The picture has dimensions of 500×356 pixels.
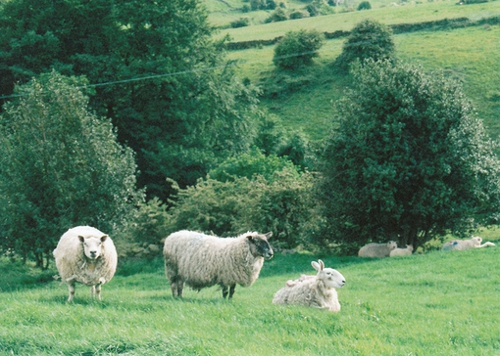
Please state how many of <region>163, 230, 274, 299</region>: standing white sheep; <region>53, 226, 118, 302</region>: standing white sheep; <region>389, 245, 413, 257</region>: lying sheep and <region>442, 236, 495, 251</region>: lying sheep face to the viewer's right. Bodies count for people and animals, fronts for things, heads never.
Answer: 3

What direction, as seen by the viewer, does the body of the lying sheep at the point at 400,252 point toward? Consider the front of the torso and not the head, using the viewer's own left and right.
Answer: facing to the right of the viewer

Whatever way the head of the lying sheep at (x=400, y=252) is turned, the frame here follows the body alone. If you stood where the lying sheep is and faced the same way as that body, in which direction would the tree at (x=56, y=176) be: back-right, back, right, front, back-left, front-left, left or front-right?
back

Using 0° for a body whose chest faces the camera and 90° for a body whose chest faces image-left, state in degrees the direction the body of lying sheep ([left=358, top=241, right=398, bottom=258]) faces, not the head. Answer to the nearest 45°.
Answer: approximately 270°

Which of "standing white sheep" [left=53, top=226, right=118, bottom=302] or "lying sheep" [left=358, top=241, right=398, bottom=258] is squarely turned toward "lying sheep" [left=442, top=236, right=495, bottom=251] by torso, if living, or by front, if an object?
"lying sheep" [left=358, top=241, right=398, bottom=258]

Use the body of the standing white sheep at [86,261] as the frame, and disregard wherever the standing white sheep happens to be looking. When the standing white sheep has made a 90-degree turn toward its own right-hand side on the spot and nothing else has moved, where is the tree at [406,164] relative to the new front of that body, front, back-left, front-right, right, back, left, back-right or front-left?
back-right

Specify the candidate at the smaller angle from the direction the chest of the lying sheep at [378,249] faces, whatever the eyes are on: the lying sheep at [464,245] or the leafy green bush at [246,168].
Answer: the lying sheep

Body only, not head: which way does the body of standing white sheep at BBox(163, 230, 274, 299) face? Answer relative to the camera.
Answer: to the viewer's right

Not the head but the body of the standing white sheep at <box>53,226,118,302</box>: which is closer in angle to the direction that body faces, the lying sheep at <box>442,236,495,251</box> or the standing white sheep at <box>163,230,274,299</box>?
the standing white sheep

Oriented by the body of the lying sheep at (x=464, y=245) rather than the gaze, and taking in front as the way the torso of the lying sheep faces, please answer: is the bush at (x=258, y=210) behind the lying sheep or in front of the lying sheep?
behind

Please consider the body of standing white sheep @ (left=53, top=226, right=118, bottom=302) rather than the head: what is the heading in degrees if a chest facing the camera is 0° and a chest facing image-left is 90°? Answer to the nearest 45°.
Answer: approximately 0°
